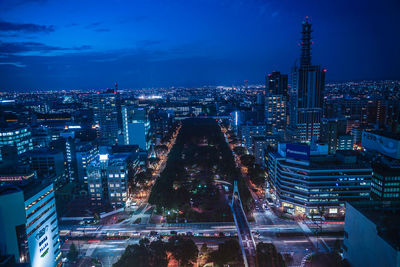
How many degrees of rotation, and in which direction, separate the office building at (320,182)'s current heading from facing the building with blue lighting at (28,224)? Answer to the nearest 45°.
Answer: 0° — it already faces it

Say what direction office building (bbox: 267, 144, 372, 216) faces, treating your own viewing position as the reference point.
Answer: facing the viewer and to the left of the viewer

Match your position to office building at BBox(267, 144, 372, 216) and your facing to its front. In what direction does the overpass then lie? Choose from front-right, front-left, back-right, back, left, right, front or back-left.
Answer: front

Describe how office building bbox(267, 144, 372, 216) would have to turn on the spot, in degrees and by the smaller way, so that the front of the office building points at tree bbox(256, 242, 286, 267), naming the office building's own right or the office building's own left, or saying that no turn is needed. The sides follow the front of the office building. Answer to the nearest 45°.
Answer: approximately 45° to the office building's own left

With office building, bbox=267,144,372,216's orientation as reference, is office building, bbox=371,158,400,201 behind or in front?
behind

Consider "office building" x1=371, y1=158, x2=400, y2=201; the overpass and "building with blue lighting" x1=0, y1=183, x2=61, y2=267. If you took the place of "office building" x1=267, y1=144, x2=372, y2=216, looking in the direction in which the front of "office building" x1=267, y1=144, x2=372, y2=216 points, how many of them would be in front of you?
2

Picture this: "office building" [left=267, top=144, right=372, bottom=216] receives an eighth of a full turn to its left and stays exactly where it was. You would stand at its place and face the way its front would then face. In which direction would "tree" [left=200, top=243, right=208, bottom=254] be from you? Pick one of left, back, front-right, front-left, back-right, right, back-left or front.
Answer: front-right

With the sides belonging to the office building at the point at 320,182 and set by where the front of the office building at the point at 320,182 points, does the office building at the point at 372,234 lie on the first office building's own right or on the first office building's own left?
on the first office building's own left

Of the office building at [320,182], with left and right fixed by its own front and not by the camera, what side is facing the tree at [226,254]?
front

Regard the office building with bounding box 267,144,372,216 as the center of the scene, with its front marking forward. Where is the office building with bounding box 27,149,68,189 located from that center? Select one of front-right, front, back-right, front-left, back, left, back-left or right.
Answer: front-right
